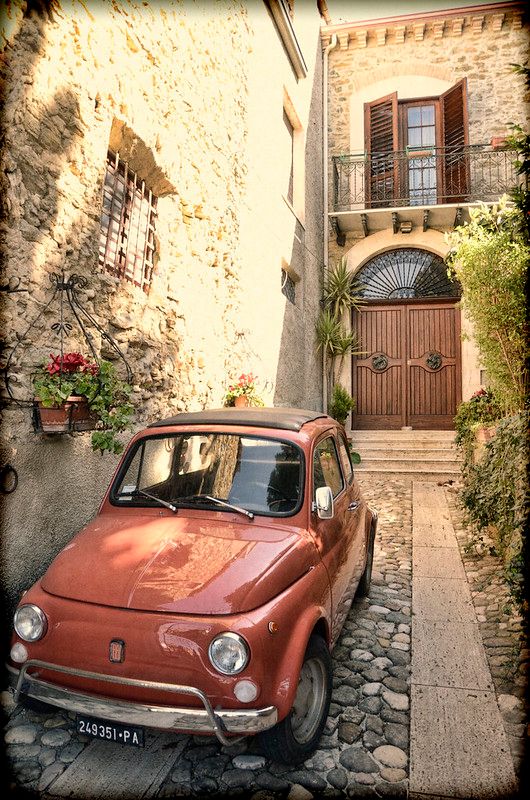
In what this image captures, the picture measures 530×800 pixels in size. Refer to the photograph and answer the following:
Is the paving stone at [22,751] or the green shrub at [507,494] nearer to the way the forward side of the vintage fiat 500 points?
the paving stone

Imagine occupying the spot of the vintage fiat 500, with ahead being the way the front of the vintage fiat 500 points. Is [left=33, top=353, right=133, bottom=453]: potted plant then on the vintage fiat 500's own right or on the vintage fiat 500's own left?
on the vintage fiat 500's own right

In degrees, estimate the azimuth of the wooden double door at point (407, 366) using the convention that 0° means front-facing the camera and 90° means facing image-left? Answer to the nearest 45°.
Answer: approximately 0°

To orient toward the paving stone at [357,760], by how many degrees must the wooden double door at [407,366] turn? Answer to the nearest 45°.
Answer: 0° — it already faces it

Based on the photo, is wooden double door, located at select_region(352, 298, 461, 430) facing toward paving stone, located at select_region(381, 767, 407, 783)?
yes

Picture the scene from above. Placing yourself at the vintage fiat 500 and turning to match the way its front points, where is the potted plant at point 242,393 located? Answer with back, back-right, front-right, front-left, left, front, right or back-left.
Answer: back-right

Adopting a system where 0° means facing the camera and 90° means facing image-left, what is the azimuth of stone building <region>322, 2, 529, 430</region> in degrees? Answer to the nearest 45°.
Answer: approximately 0°
